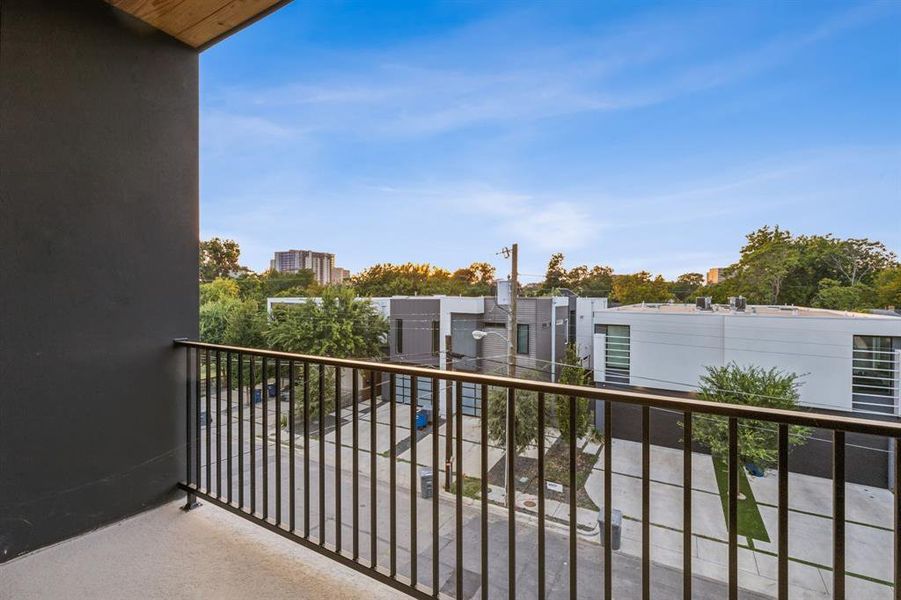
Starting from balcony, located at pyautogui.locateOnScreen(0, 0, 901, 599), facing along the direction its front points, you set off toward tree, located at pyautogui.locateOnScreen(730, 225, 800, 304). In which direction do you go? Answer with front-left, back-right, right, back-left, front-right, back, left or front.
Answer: front

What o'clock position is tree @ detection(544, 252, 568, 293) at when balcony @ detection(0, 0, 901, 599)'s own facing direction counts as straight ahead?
The tree is roughly at 11 o'clock from the balcony.

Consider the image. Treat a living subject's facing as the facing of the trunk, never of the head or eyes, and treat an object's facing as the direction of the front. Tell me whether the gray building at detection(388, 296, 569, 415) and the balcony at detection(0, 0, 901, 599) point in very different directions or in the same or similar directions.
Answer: very different directions

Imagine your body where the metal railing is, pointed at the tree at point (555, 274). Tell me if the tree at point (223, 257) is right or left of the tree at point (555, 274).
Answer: left

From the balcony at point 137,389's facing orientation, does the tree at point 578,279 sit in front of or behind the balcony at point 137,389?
in front

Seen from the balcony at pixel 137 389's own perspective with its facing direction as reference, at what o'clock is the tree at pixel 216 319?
The tree is roughly at 10 o'clock from the balcony.

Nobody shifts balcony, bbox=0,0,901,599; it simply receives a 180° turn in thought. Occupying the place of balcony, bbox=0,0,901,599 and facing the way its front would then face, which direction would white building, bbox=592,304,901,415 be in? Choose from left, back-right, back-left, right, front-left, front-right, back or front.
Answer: back

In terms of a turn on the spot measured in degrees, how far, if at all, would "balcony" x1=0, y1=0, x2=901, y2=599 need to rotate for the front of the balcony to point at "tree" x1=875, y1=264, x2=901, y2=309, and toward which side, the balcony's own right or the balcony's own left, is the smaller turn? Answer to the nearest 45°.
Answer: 0° — it already faces it

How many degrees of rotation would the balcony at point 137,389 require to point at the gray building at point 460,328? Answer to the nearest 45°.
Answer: approximately 45° to its left

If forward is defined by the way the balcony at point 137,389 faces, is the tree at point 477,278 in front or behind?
in front

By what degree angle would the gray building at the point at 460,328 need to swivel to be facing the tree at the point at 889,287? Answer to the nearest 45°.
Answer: approximately 90° to its left

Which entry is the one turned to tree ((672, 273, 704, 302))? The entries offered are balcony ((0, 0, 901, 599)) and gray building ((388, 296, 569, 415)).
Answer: the balcony

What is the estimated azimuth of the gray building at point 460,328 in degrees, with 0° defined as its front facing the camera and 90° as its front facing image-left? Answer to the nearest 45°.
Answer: approximately 45°

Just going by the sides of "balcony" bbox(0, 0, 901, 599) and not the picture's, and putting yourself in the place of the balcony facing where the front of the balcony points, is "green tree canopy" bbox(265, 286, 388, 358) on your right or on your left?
on your left

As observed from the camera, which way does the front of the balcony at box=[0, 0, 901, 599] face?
facing away from the viewer and to the right of the viewer

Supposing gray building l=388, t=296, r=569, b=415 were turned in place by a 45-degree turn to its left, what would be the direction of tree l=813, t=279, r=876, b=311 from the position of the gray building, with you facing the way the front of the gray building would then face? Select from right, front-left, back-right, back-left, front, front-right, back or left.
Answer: front-left

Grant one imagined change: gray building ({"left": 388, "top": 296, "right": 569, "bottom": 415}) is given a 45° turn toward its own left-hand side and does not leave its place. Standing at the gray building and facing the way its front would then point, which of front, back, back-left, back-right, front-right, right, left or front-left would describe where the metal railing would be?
front

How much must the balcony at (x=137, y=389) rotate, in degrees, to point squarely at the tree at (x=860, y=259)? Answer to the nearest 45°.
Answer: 0° — it already faces it
